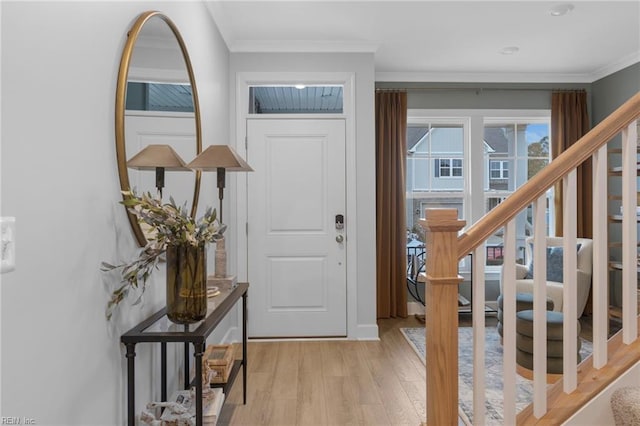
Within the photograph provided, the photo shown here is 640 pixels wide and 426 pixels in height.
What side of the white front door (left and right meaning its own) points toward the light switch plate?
front

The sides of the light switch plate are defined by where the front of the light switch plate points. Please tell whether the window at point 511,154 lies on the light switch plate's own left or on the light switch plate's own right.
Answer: on the light switch plate's own left

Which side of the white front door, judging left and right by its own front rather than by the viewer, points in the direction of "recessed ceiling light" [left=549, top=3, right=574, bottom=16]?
left

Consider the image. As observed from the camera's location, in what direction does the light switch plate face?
facing the viewer and to the right of the viewer

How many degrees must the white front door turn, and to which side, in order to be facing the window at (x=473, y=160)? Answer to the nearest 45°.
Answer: approximately 135° to its left

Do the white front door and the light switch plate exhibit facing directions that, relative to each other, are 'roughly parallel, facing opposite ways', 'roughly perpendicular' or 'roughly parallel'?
roughly perpendicular

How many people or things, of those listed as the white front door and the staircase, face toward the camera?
1

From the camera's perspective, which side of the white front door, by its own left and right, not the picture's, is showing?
front
